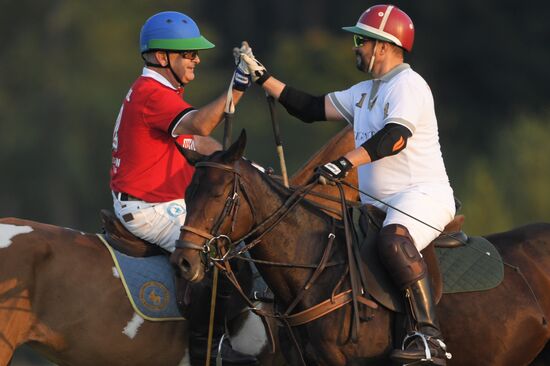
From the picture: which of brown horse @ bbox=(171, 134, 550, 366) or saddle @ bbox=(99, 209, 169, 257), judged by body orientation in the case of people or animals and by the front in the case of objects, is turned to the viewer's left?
the brown horse

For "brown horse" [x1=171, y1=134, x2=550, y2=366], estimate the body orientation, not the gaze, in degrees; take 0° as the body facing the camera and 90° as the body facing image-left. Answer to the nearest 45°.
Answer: approximately 90°

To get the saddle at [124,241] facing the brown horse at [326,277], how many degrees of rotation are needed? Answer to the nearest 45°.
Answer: approximately 45° to its right

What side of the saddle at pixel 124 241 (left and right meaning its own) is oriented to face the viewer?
right

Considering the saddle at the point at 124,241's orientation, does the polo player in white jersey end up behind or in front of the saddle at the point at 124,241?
in front

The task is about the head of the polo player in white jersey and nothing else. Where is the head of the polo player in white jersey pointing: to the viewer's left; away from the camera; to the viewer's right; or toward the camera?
to the viewer's left

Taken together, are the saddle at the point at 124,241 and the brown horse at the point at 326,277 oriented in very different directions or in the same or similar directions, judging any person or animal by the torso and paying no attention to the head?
very different directions

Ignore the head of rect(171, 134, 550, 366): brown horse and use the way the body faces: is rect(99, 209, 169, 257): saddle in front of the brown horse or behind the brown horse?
in front
